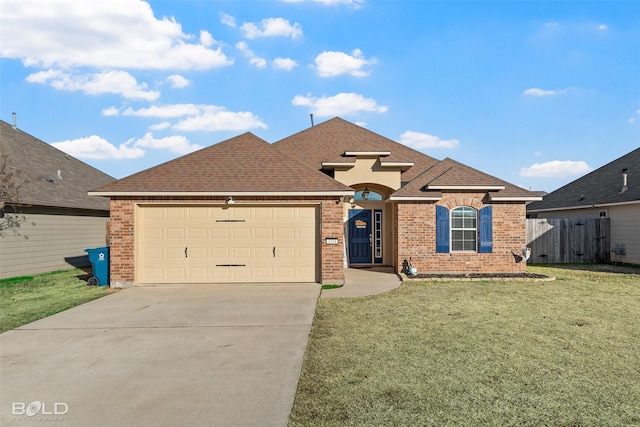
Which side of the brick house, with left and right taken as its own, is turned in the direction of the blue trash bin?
right

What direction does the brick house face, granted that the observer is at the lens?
facing the viewer

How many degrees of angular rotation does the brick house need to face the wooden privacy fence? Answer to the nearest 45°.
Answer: approximately 135° to its left
